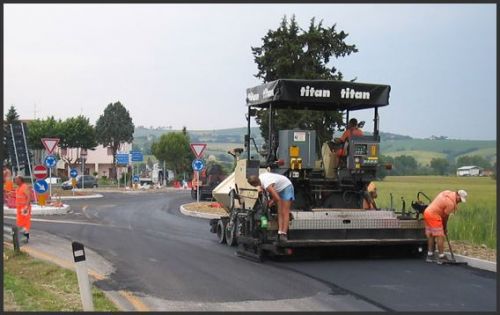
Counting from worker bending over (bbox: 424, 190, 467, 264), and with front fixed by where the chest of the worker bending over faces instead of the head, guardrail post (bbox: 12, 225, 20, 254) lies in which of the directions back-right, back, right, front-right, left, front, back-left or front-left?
back

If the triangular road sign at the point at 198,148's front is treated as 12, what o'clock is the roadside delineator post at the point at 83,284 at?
The roadside delineator post is roughly at 12 o'clock from the triangular road sign.

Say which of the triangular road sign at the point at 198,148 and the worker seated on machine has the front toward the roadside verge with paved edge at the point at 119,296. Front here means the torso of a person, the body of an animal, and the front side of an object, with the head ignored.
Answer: the triangular road sign

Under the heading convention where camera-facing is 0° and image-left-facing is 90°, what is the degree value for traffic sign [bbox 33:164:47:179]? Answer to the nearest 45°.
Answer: approximately 0°

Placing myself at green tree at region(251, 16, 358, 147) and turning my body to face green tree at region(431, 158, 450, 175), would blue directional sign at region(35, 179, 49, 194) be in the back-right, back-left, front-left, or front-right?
back-left

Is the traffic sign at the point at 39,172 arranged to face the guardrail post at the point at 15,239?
yes

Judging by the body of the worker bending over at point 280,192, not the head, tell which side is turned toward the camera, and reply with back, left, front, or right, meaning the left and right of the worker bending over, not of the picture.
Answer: left

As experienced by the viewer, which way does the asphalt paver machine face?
facing away from the viewer and to the left of the viewer
